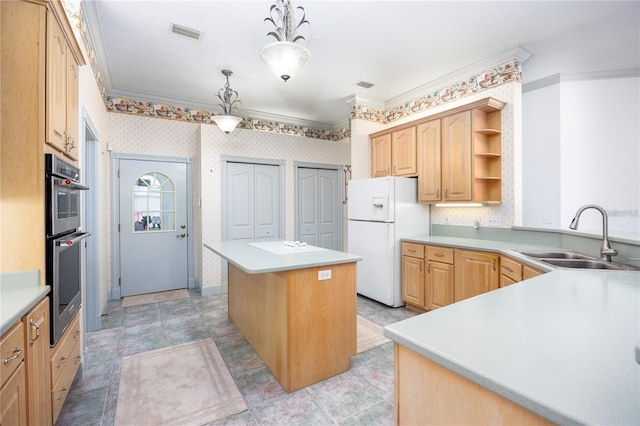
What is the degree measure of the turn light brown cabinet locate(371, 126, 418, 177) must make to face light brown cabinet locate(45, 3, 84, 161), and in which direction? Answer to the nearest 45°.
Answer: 0° — it already faces it

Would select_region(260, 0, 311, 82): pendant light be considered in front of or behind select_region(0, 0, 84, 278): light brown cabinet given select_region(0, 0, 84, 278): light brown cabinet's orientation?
in front

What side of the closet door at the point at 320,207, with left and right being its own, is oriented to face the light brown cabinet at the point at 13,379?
front

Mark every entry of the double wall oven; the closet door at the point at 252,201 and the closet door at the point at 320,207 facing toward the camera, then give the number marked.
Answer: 2
